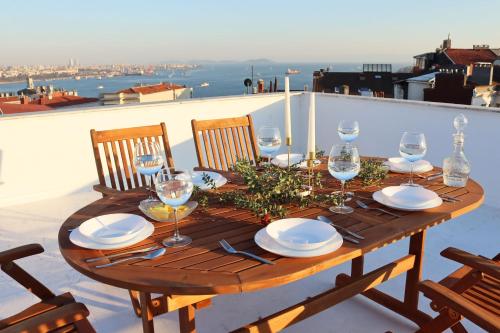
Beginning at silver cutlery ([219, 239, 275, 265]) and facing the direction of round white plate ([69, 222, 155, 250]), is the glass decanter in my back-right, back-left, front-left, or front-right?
back-right

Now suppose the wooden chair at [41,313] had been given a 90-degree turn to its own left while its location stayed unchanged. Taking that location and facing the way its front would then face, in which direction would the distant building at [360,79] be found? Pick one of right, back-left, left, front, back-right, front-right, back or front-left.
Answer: front-right

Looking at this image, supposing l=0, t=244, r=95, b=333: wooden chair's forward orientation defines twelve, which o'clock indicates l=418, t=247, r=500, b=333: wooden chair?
l=418, t=247, r=500, b=333: wooden chair is roughly at 1 o'clock from l=0, t=244, r=95, b=333: wooden chair.

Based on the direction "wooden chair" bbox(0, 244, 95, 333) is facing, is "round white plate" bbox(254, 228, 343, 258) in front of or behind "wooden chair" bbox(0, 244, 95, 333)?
in front

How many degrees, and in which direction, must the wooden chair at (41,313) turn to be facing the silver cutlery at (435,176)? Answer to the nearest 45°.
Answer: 0° — it already faces it

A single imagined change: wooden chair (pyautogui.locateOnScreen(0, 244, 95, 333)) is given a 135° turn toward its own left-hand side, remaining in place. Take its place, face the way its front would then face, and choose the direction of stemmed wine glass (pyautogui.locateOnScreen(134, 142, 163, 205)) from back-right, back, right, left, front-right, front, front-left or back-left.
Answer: right

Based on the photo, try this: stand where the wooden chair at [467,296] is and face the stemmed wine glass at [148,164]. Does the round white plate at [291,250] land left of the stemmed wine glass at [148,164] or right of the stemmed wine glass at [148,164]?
left

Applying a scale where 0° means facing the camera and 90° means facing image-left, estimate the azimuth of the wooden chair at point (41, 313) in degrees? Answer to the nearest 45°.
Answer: approximately 270°
